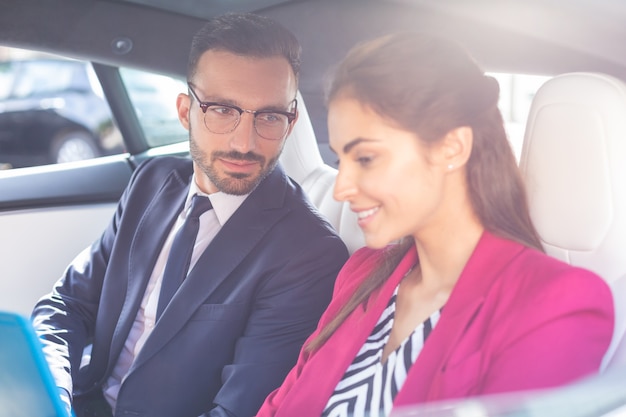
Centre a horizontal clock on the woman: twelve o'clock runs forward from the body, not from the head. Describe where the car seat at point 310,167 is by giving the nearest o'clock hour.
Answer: The car seat is roughly at 4 o'clock from the woman.

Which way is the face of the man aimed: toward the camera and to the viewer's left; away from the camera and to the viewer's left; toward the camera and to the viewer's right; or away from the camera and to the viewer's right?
toward the camera and to the viewer's right

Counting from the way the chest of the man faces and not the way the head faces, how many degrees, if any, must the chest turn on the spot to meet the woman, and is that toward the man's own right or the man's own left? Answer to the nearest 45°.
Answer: approximately 90° to the man's own left

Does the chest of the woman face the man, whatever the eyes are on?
no

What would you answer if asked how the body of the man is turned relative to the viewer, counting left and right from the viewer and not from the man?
facing the viewer and to the left of the viewer

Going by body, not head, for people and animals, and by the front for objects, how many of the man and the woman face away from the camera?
0

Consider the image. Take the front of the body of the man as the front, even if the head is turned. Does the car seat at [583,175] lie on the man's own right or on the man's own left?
on the man's own left

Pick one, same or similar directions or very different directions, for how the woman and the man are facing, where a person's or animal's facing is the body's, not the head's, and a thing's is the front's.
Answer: same or similar directions

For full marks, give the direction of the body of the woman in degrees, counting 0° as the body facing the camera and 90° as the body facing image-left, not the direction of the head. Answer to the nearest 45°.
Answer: approximately 45°
